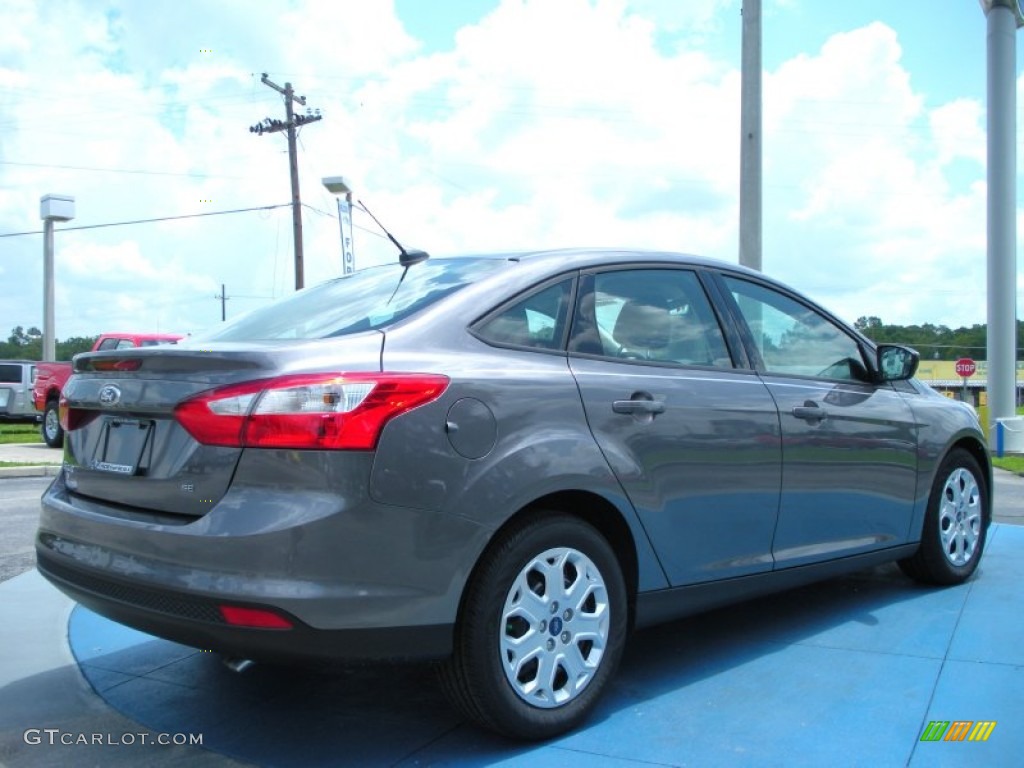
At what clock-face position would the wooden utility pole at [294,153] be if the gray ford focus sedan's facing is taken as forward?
The wooden utility pole is roughly at 10 o'clock from the gray ford focus sedan.

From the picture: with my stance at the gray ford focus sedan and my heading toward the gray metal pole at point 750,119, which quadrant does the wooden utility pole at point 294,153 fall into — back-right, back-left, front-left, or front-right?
front-left

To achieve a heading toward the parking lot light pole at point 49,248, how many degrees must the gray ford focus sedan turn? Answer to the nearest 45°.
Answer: approximately 90° to its left

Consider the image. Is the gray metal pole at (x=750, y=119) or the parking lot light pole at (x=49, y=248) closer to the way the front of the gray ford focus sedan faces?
the gray metal pole

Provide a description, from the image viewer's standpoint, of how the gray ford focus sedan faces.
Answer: facing away from the viewer and to the right of the viewer

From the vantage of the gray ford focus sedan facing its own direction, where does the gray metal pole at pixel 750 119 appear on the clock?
The gray metal pole is roughly at 11 o'clock from the gray ford focus sedan.

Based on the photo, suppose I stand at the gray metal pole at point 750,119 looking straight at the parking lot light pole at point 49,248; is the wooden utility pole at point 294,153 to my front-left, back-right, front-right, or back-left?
front-right
